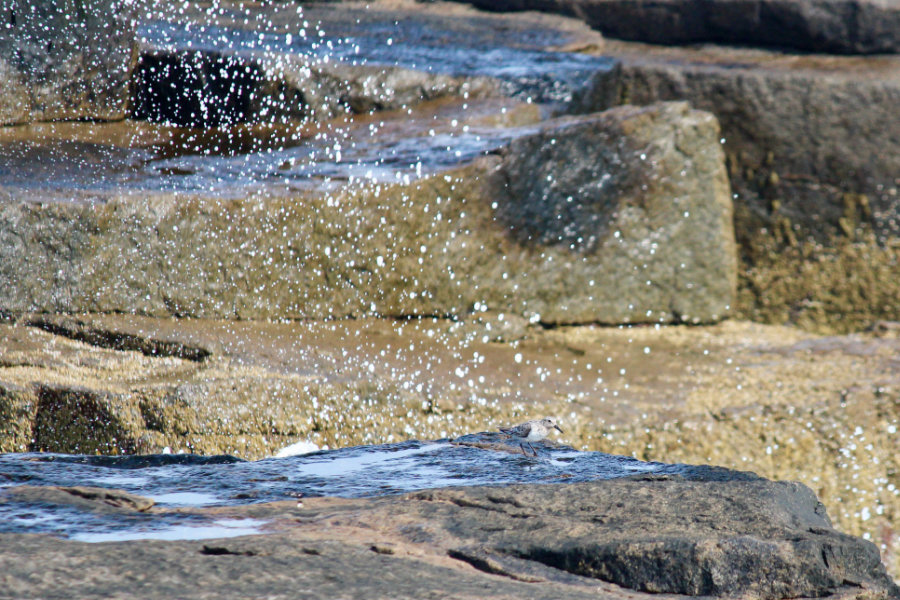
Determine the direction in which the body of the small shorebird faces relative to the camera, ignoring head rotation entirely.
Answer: to the viewer's right
